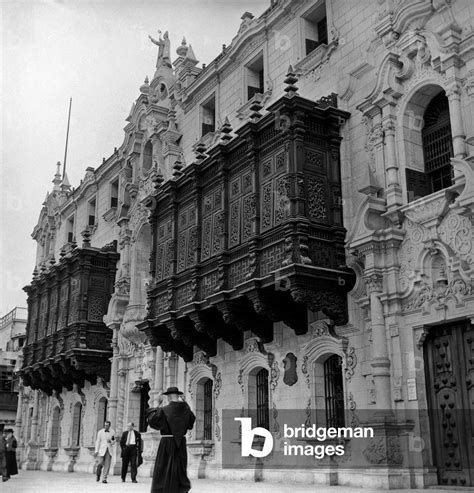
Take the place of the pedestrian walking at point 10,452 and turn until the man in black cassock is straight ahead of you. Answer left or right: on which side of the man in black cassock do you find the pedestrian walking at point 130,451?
left

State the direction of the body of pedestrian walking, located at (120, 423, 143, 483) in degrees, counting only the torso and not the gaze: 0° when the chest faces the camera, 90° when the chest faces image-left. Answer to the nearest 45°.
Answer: approximately 0°

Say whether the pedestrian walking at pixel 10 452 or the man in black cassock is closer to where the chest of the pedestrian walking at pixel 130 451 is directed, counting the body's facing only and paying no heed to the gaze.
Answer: the man in black cassock

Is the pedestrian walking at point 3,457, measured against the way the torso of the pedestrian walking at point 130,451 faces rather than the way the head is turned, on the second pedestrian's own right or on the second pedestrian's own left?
on the second pedestrian's own right

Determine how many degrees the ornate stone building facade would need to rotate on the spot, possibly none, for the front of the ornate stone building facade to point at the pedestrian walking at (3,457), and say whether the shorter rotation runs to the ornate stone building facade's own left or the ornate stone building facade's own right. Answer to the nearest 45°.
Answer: approximately 90° to the ornate stone building facade's own right

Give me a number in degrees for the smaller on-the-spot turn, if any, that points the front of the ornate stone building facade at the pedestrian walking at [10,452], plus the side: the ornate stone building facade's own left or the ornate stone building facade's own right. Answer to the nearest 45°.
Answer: approximately 90° to the ornate stone building facade's own right

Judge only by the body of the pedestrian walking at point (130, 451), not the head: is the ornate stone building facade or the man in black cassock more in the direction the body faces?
the man in black cassock

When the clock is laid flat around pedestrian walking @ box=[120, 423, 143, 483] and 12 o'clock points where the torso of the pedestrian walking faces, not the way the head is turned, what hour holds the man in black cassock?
The man in black cassock is roughly at 12 o'clock from the pedestrian walking.

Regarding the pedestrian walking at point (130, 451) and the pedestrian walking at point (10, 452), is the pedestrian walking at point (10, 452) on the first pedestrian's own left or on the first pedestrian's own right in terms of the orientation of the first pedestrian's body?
on the first pedestrian's own right

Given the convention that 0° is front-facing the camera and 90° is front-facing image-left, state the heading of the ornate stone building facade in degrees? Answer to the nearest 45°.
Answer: approximately 45°
